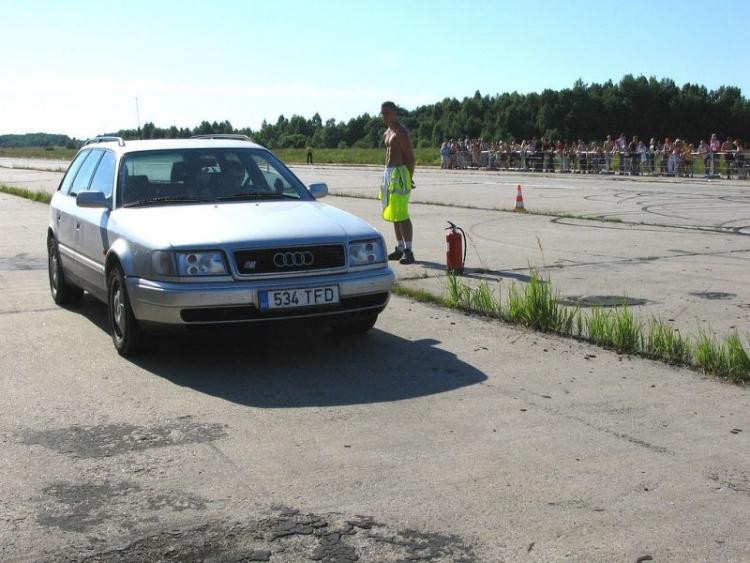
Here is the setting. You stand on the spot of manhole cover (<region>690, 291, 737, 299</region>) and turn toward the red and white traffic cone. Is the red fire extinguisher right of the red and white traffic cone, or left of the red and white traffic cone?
left

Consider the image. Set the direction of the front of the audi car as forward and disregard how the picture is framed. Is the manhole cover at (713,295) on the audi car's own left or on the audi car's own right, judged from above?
on the audi car's own left

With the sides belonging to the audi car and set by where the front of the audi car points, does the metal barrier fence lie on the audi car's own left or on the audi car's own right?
on the audi car's own left

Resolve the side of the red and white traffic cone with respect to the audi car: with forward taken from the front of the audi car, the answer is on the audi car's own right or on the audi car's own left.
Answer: on the audi car's own left

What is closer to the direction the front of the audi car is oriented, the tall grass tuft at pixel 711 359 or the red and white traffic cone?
the tall grass tuft

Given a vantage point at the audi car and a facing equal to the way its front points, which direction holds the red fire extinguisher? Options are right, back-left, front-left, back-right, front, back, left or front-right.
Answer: left

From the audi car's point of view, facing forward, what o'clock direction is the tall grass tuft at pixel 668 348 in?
The tall grass tuft is roughly at 11 o'clock from the audi car.

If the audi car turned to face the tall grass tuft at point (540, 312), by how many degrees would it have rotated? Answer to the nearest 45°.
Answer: approximately 45° to its left

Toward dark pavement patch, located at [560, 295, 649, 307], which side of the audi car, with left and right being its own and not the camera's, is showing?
left

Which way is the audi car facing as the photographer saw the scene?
facing the viewer and to the right of the viewer

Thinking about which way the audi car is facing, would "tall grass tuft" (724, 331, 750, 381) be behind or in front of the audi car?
in front
